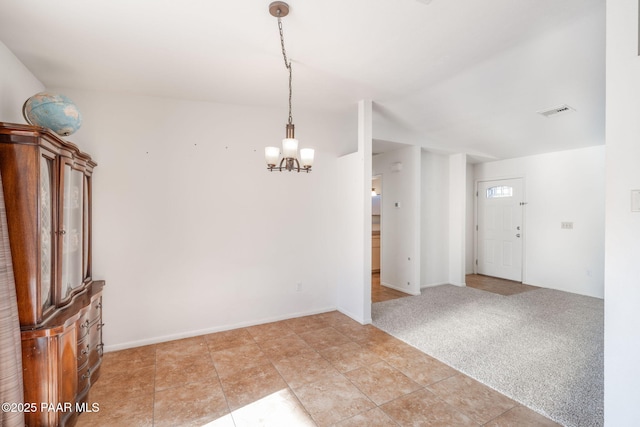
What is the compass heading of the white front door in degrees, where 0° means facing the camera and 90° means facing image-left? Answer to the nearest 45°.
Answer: approximately 45°

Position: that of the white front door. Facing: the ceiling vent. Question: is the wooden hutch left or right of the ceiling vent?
right

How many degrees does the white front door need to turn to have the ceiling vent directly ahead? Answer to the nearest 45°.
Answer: approximately 45° to its left
